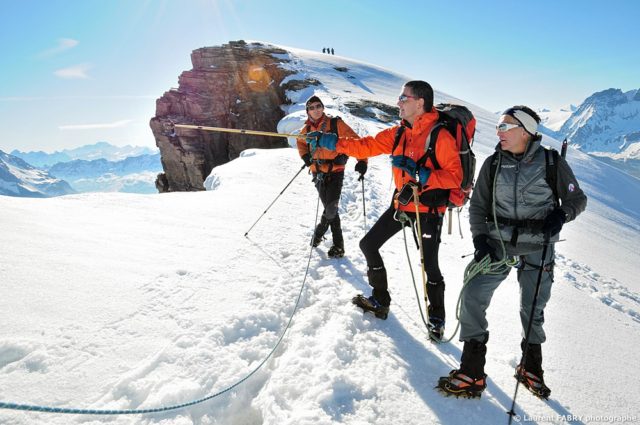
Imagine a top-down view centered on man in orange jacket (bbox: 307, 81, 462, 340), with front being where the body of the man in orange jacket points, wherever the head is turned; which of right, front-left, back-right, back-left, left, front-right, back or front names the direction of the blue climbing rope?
front

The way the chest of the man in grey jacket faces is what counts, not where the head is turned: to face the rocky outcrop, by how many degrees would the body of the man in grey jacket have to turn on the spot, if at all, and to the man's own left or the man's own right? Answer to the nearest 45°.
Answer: approximately 90° to the man's own right

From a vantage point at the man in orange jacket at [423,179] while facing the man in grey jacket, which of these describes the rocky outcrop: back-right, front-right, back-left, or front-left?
back-left

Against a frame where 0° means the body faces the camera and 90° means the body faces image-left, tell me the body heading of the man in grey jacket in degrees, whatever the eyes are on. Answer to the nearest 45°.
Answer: approximately 45°

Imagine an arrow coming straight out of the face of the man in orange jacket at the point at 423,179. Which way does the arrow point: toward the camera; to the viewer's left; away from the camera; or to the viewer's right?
to the viewer's left

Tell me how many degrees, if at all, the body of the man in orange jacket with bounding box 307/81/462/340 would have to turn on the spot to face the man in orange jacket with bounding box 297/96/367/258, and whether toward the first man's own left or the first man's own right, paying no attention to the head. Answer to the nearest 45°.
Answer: approximately 90° to the first man's own right

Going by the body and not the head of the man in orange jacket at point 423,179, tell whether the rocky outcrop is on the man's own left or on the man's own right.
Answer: on the man's own right

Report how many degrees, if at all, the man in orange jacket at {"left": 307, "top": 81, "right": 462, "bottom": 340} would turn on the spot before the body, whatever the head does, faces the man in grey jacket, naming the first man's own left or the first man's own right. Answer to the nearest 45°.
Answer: approximately 90° to the first man's own left

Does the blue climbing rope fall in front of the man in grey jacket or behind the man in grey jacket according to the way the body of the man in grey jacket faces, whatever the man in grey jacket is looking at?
in front

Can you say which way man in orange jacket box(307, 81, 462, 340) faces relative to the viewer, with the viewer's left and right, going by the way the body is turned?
facing the viewer and to the left of the viewer

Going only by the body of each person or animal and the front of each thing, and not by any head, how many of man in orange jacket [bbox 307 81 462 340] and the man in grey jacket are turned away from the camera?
0
